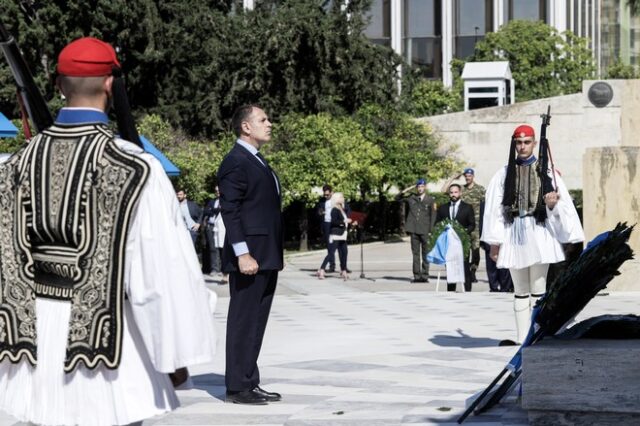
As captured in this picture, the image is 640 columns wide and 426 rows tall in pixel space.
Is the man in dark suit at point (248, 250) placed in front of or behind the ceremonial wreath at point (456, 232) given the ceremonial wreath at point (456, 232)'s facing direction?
in front

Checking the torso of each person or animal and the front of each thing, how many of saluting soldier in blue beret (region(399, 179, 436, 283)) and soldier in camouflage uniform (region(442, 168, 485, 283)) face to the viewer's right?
0

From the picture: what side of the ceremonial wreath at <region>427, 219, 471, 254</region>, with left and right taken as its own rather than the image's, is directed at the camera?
front

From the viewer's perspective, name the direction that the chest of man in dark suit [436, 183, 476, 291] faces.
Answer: toward the camera

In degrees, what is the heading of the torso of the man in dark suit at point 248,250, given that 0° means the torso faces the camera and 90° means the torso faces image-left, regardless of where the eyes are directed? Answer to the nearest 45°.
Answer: approximately 270°

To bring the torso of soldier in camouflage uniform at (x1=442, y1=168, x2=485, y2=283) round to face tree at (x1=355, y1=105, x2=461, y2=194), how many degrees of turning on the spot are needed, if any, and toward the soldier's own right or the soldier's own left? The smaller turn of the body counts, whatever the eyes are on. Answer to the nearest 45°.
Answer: approximately 180°

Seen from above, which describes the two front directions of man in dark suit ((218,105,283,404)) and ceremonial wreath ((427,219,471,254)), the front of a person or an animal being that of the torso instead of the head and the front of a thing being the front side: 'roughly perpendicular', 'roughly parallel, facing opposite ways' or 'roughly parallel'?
roughly perpendicular

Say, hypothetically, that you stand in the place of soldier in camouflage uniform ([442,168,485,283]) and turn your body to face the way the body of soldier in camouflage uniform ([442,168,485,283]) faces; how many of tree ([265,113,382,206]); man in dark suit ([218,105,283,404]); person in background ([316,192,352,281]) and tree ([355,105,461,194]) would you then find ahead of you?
1

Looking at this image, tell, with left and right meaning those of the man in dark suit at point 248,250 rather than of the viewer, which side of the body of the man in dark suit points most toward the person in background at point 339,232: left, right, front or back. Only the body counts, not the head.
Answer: left

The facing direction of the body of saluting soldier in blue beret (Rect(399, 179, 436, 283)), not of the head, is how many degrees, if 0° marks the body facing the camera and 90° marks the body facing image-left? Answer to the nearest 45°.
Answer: approximately 0°

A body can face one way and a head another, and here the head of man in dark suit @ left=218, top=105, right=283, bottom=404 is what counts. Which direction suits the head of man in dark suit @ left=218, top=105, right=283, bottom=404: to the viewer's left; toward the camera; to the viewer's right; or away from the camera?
to the viewer's right
